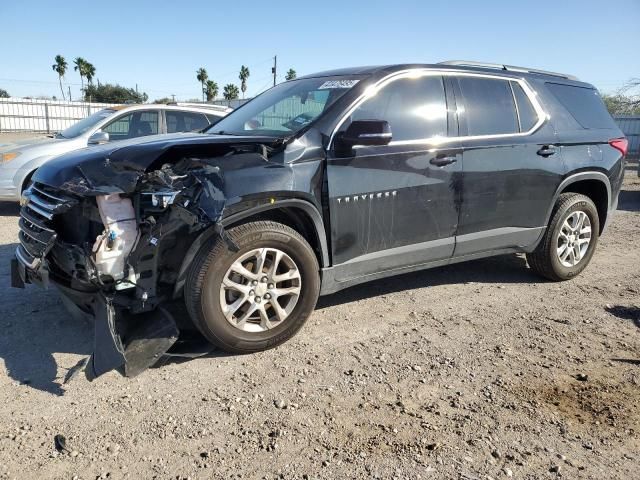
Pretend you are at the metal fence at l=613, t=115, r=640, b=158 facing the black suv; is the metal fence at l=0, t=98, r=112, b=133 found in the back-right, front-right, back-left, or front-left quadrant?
front-right

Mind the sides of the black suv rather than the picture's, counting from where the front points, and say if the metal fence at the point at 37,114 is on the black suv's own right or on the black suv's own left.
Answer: on the black suv's own right

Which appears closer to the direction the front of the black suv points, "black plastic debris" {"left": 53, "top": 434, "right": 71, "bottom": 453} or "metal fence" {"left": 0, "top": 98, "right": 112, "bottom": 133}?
the black plastic debris

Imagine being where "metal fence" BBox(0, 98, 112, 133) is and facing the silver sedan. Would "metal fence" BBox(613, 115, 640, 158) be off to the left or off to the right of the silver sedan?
left

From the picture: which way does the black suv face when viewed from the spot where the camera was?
facing the viewer and to the left of the viewer

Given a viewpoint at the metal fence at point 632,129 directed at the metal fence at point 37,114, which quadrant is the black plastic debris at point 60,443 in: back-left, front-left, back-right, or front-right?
front-left

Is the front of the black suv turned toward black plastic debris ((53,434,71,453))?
yes

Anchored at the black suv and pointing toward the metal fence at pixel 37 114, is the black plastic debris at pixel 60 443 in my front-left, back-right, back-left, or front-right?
back-left

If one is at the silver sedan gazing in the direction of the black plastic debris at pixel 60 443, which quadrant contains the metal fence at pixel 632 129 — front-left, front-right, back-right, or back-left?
back-left

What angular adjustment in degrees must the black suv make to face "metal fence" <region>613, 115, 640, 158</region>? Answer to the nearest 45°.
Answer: approximately 180°

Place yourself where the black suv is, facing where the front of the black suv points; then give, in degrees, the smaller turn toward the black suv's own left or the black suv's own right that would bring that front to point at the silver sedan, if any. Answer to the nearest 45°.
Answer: approximately 90° to the black suv's own right
